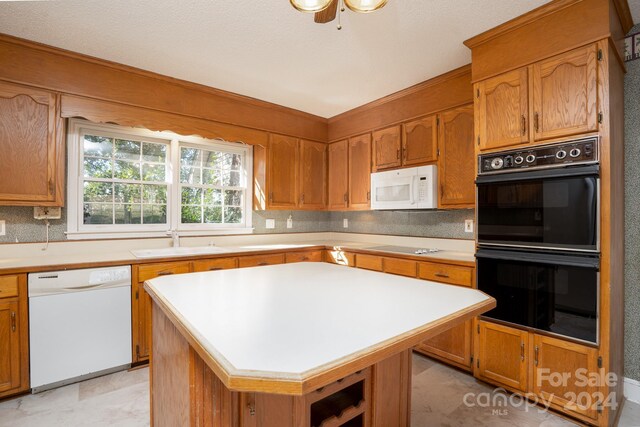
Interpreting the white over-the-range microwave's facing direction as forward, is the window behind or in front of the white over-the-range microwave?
in front

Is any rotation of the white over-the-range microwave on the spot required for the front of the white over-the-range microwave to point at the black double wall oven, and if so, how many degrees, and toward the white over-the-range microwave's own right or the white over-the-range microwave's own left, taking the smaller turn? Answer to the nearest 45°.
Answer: approximately 90° to the white over-the-range microwave's own left

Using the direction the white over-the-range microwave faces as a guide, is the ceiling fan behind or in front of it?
in front

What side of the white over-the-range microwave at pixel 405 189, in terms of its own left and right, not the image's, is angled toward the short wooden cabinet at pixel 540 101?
left

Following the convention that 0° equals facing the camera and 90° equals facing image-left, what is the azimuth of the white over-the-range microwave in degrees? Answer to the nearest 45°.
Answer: approximately 45°

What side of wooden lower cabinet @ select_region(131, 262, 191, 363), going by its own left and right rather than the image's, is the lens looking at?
front

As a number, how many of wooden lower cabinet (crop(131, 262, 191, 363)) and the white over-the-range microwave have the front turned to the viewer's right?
0

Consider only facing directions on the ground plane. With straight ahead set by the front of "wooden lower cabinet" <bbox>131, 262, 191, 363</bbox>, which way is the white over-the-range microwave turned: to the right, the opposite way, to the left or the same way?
to the right

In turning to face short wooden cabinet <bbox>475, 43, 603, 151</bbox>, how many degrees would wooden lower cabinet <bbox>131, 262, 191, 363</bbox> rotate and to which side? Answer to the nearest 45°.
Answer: approximately 45° to its left

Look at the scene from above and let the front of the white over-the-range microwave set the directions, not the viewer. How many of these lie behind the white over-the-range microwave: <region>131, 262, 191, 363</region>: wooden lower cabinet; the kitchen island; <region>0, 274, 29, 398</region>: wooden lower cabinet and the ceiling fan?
0

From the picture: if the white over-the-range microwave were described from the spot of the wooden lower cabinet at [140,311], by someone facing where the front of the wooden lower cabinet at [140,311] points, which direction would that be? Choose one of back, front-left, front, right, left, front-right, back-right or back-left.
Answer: left

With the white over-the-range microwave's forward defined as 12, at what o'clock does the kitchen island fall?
The kitchen island is roughly at 11 o'clock from the white over-the-range microwave.

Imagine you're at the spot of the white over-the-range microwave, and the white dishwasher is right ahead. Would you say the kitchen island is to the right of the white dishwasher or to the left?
left

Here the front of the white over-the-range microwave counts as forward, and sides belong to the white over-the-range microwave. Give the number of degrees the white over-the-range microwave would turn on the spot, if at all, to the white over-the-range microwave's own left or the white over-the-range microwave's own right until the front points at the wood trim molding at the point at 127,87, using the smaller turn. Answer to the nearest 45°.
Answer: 0° — it already faces it

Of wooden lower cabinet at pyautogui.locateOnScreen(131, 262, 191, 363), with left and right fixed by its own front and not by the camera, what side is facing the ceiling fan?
front

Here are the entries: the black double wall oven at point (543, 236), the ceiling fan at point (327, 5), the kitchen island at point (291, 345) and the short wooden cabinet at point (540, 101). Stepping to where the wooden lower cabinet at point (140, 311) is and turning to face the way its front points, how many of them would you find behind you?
0
